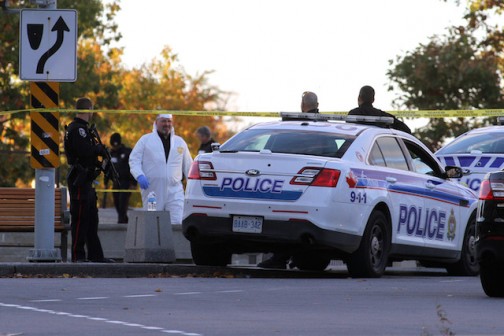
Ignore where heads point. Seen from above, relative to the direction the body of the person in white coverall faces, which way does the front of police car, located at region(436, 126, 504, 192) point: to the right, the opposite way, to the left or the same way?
to the right

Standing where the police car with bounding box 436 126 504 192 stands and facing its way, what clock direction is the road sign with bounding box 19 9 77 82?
The road sign is roughly at 11 o'clock from the police car.

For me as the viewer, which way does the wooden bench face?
facing the viewer

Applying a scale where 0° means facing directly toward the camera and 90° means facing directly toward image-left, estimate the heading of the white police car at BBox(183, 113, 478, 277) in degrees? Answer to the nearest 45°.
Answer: approximately 225°

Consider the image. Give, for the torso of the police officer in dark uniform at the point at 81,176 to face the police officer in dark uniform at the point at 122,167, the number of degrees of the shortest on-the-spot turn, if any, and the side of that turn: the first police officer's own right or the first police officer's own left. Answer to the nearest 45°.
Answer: approximately 90° to the first police officer's own left

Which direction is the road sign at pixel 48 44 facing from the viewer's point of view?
toward the camera

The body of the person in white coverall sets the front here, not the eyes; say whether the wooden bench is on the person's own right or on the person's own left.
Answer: on the person's own right
